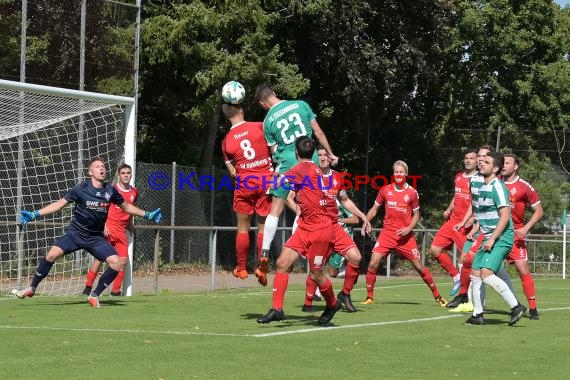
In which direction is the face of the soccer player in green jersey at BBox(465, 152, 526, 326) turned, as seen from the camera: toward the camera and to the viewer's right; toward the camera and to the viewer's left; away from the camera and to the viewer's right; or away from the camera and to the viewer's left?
toward the camera and to the viewer's left

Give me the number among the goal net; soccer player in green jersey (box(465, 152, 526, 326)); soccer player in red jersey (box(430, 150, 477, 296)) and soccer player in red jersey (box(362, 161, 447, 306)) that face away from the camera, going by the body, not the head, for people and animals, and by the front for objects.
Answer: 0

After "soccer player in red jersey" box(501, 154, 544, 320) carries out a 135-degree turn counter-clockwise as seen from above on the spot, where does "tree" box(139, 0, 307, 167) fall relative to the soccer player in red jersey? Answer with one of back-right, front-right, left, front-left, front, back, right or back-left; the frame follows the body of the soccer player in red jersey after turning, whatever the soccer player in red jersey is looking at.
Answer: back-left

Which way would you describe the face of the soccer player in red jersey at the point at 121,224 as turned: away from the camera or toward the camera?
toward the camera

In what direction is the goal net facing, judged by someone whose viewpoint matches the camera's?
facing the viewer and to the right of the viewer

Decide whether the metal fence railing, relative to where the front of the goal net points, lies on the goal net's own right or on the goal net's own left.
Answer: on the goal net's own left

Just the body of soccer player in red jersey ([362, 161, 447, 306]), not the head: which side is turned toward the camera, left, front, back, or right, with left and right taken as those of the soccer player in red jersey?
front

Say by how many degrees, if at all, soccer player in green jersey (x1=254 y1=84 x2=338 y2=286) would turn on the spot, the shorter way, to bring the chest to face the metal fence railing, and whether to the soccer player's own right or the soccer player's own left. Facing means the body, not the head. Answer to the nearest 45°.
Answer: approximately 45° to the soccer player's own right

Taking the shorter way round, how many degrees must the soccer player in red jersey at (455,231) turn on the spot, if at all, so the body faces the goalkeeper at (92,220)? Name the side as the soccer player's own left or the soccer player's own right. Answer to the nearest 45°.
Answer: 0° — they already face them

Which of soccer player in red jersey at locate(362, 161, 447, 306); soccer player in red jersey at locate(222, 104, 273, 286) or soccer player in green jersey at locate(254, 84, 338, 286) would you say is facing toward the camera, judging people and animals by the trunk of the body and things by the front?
soccer player in red jersey at locate(362, 161, 447, 306)

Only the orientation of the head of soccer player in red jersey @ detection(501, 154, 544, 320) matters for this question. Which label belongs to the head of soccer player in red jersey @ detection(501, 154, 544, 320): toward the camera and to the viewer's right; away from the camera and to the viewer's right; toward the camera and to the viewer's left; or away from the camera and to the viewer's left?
toward the camera and to the viewer's left

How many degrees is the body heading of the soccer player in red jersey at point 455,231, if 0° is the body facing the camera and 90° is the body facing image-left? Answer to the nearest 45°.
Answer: approximately 45°

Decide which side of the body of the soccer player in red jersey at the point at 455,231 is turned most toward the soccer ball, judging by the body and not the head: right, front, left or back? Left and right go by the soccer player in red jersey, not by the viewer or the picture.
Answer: front

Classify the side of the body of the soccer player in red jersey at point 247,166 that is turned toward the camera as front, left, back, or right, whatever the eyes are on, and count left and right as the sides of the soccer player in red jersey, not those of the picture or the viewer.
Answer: back

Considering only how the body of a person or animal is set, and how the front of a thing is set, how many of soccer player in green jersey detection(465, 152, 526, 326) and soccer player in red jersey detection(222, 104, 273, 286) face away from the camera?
1

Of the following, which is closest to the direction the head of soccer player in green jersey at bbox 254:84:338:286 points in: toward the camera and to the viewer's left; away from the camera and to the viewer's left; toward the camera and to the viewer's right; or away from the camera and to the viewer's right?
away from the camera and to the viewer's left
